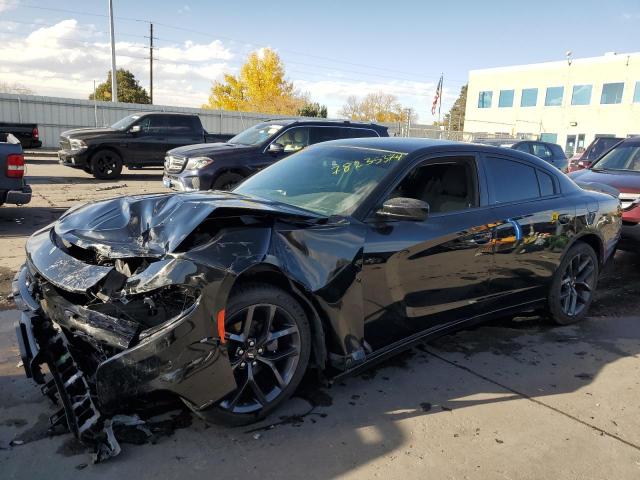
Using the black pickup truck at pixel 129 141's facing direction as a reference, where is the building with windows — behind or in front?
behind

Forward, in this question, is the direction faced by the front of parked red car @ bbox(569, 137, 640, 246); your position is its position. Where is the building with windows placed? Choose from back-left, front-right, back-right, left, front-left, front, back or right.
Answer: back-right

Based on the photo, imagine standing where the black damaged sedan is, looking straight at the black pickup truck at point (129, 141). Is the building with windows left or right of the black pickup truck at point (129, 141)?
right

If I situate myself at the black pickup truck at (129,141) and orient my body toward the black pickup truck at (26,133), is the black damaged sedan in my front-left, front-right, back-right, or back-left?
back-left

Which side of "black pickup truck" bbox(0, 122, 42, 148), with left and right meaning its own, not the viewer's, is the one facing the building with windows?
back

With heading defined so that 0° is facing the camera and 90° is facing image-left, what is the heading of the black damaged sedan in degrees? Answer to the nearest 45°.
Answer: approximately 45°

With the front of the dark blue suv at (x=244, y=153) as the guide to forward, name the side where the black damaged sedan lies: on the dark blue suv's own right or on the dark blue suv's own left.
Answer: on the dark blue suv's own left

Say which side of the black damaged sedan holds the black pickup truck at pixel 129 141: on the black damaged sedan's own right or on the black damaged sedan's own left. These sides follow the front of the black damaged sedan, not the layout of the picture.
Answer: on the black damaged sedan's own right

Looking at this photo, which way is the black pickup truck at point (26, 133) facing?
to the viewer's left
